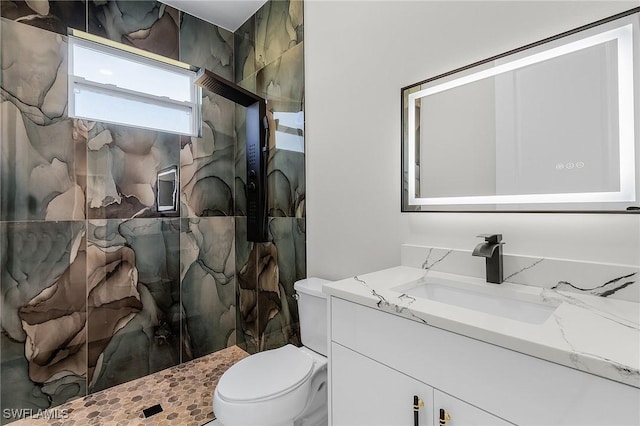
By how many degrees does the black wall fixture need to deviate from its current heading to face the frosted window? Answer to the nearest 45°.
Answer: approximately 45° to its right

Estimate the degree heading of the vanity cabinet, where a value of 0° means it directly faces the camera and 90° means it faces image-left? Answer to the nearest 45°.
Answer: approximately 45°

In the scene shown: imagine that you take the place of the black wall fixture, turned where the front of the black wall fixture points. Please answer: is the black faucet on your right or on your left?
on your left

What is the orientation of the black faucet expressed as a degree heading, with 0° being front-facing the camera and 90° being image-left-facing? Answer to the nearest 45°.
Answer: approximately 45°

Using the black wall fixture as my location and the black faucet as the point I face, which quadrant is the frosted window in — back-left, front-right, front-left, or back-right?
back-right

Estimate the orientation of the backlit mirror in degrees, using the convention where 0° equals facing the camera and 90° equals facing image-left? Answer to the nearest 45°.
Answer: approximately 45°

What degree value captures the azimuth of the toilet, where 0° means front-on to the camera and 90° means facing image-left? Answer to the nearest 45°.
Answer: approximately 45°
